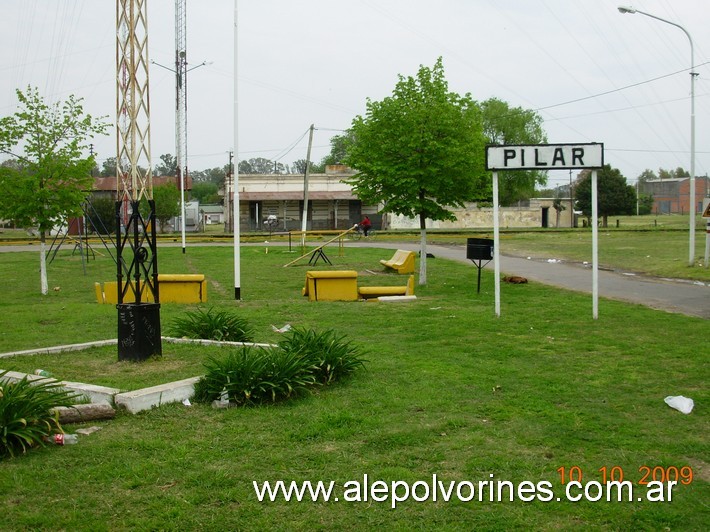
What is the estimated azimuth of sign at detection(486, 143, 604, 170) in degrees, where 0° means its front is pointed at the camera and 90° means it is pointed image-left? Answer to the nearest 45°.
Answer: approximately 0°

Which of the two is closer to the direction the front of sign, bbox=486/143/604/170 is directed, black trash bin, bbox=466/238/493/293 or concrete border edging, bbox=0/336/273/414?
the concrete border edging

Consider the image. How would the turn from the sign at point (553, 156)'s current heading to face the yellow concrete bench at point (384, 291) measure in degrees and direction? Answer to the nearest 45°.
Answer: approximately 135° to its right

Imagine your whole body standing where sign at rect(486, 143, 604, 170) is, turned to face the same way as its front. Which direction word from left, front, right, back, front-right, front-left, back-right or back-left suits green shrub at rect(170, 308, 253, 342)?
front-right

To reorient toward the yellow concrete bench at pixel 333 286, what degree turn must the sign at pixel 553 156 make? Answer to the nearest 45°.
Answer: approximately 135° to its right

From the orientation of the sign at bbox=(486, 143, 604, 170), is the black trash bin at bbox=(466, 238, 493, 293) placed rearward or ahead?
rearward

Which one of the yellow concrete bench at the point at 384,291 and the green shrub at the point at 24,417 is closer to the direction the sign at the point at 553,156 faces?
the green shrub

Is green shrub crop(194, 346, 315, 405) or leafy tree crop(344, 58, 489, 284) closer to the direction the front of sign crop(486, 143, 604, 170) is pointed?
the green shrub
